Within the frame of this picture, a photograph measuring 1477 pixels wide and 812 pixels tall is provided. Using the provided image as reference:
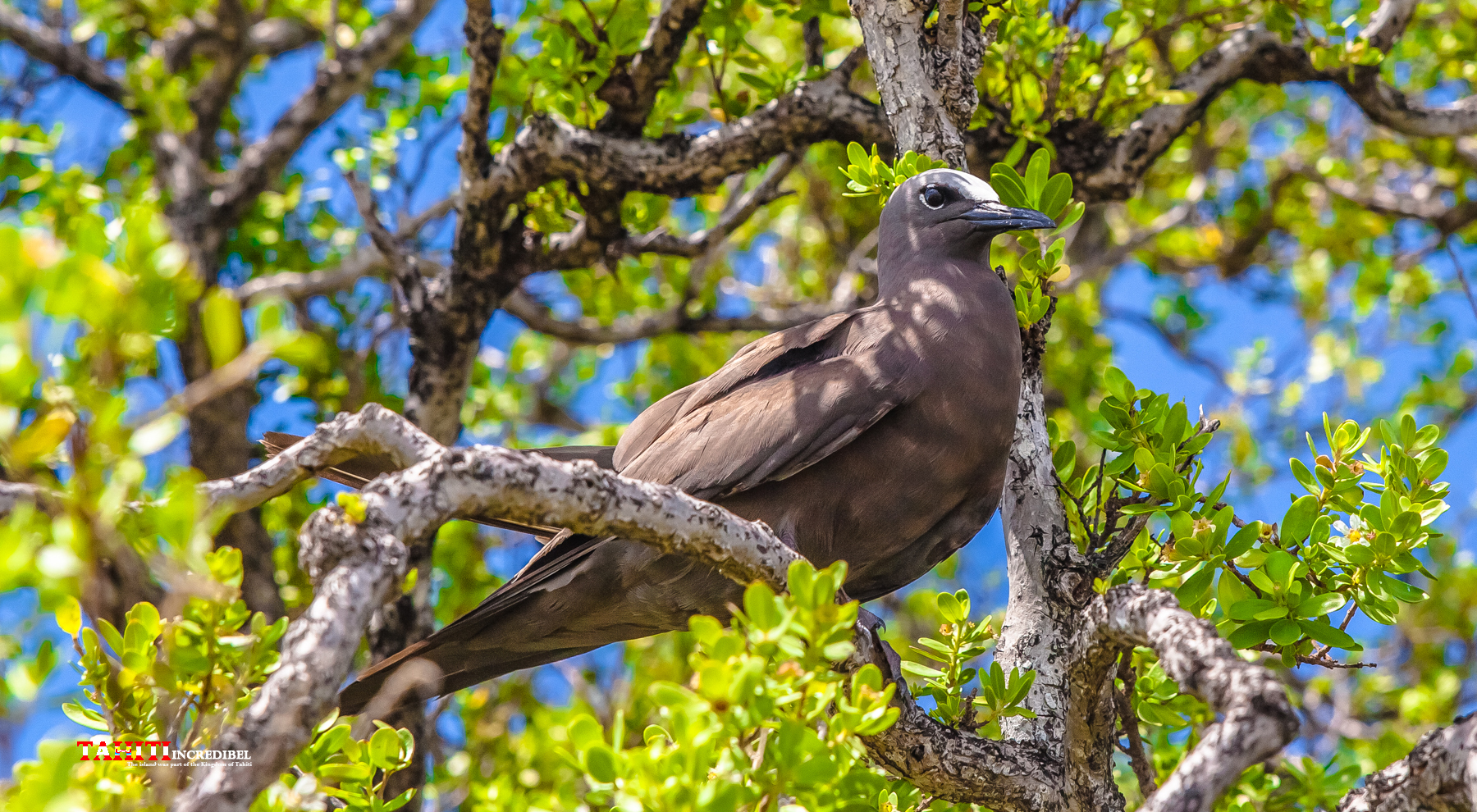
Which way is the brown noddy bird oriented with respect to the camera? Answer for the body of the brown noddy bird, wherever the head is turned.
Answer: to the viewer's right

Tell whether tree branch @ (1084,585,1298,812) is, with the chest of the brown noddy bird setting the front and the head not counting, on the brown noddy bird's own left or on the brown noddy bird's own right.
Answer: on the brown noddy bird's own right
